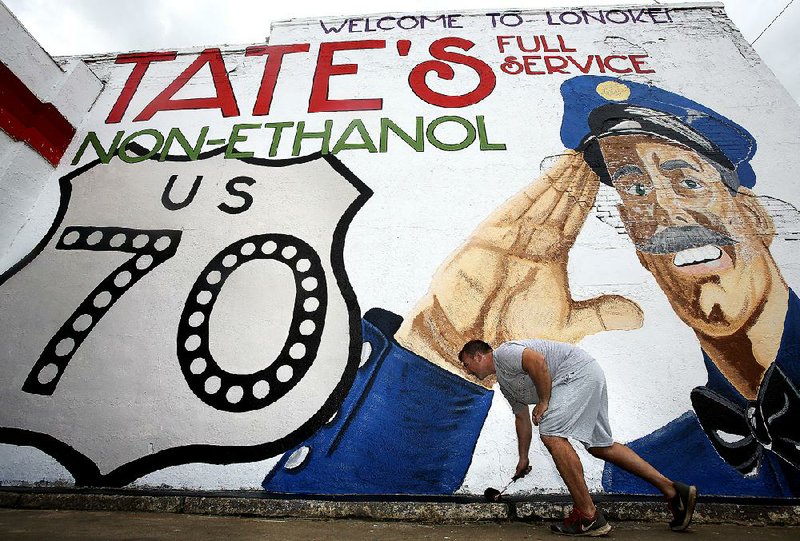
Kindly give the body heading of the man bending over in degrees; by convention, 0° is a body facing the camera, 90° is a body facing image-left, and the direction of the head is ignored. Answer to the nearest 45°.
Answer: approximately 90°
